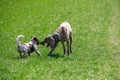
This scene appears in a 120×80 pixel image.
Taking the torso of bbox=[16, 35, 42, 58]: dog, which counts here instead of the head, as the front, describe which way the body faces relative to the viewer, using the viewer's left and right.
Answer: facing to the right of the viewer
